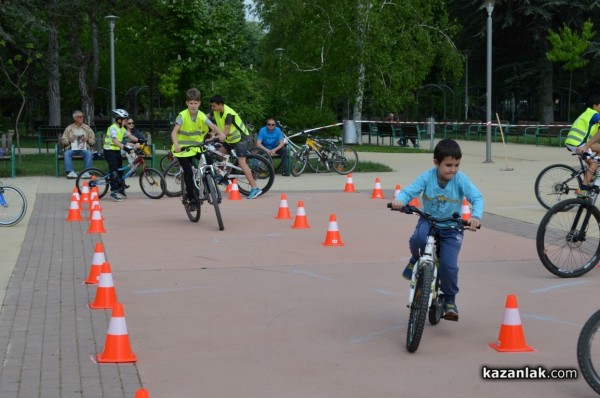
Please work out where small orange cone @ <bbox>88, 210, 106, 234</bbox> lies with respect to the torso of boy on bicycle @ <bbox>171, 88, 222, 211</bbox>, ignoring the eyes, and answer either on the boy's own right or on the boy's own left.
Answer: on the boy's own right

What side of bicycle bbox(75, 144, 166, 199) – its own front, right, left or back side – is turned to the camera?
right

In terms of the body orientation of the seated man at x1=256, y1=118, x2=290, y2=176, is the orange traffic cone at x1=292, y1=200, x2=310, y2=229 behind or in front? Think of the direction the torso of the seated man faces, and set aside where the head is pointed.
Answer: in front

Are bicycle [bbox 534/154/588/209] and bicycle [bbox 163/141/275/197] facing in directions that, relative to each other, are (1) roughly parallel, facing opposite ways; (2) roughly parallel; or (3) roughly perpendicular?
roughly parallel, facing opposite ways

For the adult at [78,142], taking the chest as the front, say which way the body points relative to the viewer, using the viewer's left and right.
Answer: facing the viewer

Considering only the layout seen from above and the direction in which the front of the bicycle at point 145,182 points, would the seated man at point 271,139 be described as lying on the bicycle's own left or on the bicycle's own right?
on the bicycle's own left

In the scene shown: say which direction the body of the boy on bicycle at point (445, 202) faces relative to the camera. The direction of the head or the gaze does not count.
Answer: toward the camera

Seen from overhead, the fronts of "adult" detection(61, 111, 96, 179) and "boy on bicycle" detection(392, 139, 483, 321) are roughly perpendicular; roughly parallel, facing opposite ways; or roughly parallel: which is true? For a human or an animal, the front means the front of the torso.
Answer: roughly parallel

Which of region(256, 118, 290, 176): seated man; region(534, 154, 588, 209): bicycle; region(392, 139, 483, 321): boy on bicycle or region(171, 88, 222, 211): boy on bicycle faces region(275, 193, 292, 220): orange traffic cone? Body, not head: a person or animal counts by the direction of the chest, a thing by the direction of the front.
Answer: the seated man

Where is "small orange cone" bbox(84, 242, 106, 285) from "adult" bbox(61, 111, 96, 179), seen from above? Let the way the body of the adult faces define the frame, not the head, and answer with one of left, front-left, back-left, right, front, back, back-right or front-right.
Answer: front

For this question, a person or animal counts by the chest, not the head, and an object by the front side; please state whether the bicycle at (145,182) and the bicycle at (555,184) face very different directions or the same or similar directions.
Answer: same or similar directions

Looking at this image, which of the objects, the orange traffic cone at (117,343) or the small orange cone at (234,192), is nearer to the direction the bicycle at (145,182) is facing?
the small orange cone

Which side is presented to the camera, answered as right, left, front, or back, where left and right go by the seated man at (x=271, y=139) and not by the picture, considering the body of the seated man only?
front
